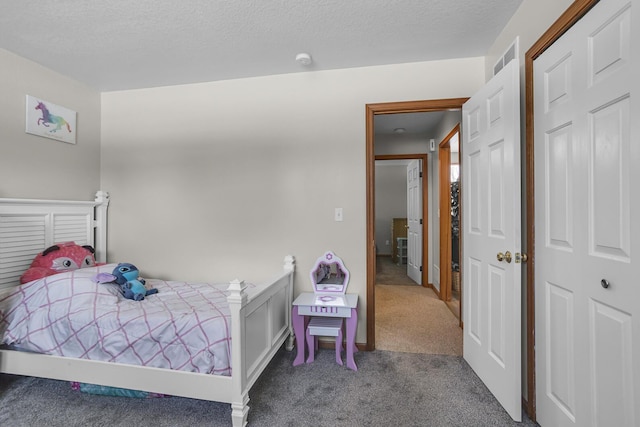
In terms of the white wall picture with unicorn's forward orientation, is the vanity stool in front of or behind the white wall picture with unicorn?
in front

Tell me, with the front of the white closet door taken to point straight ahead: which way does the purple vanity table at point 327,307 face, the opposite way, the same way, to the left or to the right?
to the left

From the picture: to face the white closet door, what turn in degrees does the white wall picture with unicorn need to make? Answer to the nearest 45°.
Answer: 0° — it already faces it

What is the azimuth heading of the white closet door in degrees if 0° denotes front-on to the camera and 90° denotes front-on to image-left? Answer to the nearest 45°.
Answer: approximately 45°

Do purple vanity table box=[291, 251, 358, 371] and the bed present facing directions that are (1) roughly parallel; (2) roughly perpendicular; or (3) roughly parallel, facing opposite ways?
roughly perpendicular

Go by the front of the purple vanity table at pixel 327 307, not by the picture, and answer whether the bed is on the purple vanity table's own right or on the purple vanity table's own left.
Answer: on the purple vanity table's own right

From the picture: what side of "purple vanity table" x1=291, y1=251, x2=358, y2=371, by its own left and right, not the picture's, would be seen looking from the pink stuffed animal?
right

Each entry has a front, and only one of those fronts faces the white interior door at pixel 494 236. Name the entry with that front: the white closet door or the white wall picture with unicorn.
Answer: the white wall picture with unicorn
